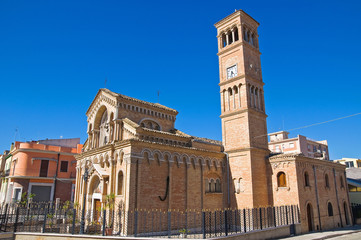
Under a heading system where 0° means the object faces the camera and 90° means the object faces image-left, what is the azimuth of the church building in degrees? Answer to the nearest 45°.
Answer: approximately 45°

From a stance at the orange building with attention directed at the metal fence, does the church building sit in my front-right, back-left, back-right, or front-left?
front-left

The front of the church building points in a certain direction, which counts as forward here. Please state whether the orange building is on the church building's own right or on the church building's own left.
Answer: on the church building's own right
